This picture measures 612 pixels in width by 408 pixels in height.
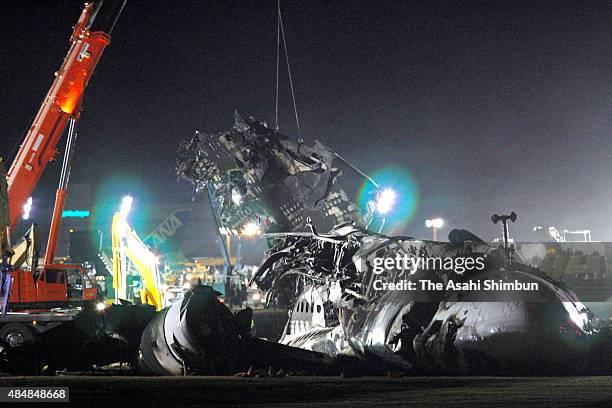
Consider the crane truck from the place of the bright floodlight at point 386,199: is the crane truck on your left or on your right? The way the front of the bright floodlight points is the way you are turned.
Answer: on your right

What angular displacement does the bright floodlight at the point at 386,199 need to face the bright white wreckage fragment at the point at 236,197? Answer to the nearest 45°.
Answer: approximately 90° to its right

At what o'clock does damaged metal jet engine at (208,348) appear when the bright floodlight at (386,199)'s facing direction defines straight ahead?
The damaged metal jet engine is roughly at 1 o'clock from the bright floodlight.

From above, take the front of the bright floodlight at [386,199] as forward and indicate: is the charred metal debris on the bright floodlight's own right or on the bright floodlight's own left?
on the bright floodlight's own right

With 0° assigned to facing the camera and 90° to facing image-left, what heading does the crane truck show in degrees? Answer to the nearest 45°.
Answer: approximately 270°

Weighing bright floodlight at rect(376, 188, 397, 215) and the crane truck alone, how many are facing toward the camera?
1

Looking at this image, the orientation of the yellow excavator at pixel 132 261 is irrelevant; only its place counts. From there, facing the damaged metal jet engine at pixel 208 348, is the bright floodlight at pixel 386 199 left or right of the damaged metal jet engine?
left
